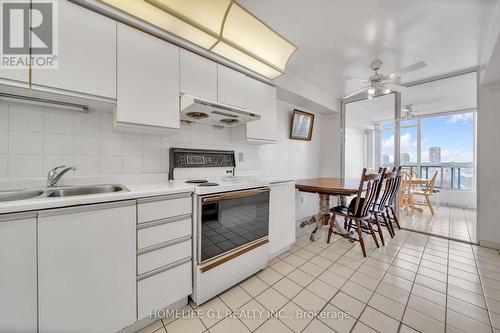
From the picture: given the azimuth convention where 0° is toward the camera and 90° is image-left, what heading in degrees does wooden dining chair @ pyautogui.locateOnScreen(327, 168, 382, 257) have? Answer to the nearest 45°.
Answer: approximately 135°

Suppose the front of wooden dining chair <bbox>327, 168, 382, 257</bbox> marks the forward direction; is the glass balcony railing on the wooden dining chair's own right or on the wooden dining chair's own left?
on the wooden dining chair's own right

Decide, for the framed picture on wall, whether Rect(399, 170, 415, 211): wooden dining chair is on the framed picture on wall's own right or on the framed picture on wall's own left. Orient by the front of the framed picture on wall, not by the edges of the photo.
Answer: on the framed picture on wall's own left

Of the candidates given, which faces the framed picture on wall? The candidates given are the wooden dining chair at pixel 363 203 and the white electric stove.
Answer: the wooden dining chair

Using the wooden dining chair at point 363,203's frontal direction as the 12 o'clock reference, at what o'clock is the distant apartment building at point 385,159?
The distant apartment building is roughly at 2 o'clock from the wooden dining chair.

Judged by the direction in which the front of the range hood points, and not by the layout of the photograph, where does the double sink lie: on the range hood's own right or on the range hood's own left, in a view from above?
on the range hood's own right

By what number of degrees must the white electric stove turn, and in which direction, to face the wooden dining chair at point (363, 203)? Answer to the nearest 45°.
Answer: approximately 45° to its left

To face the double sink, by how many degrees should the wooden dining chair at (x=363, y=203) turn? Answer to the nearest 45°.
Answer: approximately 90° to its left
